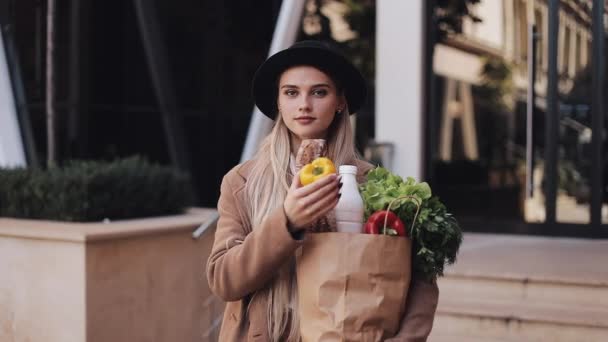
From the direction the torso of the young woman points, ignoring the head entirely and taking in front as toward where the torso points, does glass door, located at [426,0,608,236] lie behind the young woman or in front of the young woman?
behind

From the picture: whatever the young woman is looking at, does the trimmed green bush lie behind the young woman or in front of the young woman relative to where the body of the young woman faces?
behind

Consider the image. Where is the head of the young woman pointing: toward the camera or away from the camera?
toward the camera

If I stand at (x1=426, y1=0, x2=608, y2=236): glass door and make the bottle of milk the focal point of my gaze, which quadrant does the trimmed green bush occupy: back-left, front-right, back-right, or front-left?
front-right

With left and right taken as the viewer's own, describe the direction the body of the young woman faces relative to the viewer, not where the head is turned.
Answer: facing the viewer

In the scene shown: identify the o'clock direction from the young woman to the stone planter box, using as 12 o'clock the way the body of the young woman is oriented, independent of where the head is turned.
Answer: The stone planter box is roughly at 5 o'clock from the young woman.
